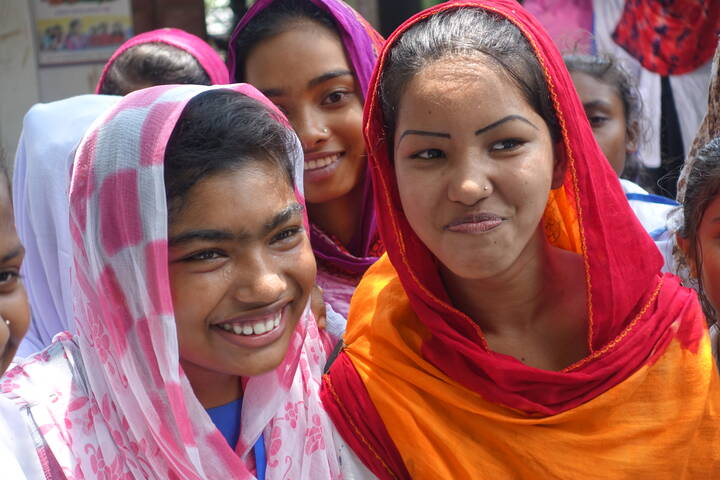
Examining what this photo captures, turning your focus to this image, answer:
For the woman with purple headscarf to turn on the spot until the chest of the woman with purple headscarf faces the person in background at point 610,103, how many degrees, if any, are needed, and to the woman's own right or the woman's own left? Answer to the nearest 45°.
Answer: approximately 135° to the woman's own left

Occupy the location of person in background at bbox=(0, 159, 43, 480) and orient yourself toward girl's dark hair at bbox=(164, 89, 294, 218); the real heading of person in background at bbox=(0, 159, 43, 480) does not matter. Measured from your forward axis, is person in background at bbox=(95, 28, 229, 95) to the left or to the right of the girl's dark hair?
left

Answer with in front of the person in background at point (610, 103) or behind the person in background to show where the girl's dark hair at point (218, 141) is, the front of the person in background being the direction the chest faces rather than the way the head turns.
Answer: in front

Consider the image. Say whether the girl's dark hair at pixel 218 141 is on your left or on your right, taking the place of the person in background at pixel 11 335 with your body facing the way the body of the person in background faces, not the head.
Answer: on your left

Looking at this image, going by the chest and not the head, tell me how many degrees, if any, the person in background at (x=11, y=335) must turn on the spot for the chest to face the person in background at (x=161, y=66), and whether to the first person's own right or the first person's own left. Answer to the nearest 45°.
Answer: approximately 135° to the first person's own left

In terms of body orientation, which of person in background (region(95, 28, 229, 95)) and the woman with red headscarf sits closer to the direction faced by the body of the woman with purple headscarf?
the woman with red headscarf

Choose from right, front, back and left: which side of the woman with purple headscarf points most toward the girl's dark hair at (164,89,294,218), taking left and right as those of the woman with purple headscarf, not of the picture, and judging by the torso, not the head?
front

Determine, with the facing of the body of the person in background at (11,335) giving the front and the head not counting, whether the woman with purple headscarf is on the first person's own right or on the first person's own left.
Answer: on the first person's own left

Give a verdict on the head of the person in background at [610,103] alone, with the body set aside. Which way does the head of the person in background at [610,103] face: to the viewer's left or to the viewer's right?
to the viewer's left

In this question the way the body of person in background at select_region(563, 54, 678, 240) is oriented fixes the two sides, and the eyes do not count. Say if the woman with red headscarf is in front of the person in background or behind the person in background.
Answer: in front

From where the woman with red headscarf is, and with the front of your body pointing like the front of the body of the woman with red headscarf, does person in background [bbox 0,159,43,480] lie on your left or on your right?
on your right

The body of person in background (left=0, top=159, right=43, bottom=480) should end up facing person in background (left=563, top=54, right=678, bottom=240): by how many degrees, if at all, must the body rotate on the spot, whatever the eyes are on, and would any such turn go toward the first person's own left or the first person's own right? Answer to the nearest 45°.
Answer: approximately 90° to the first person's own left

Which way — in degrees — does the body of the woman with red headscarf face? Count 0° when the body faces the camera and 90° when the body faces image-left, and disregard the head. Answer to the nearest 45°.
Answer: approximately 0°

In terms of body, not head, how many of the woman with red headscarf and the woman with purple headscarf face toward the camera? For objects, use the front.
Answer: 2
